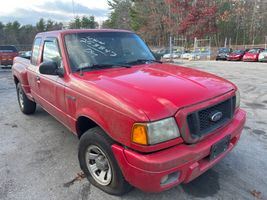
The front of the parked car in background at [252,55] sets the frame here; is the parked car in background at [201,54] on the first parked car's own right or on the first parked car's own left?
on the first parked car's own right

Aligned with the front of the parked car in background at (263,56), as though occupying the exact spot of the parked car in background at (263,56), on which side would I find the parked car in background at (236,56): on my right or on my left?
on my right

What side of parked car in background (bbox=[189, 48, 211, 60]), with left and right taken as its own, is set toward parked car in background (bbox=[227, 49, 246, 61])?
left

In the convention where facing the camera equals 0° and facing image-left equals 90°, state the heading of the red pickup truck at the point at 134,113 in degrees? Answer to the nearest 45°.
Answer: approximately 315°

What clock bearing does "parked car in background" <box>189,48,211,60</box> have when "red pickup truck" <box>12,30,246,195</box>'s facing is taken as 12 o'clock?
The parked car in background is roughly at 8 o'clock from the red pickup truck.
